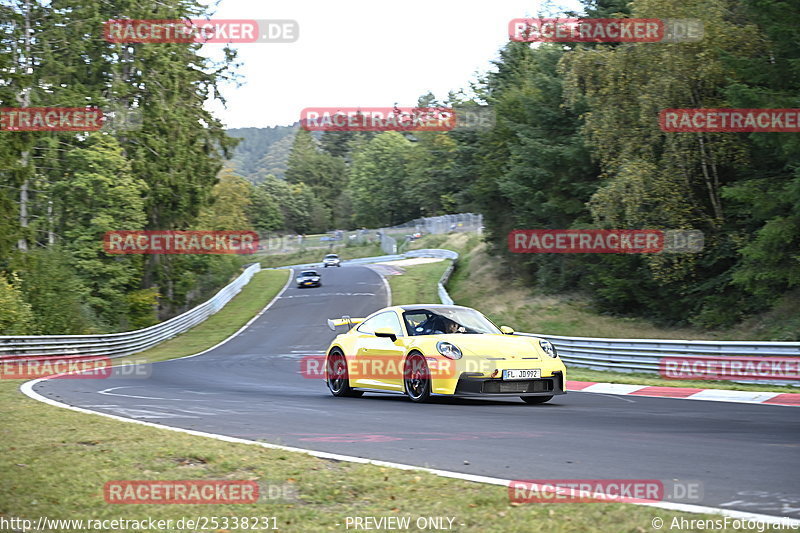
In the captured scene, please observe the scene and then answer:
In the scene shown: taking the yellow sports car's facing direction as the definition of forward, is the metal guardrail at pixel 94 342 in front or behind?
behind

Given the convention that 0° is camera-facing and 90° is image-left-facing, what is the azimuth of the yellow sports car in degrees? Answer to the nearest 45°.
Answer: approximately 315°

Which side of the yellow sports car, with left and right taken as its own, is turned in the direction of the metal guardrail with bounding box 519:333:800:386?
left
